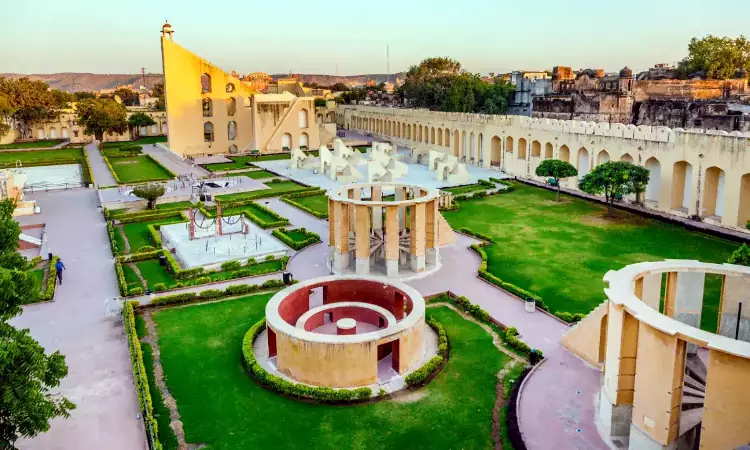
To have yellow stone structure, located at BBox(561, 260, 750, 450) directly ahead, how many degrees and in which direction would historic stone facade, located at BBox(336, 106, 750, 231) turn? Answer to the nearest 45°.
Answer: approximately 45° to its left

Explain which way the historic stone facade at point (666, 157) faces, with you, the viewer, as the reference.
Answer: facing the viewer and to the left of the viewer

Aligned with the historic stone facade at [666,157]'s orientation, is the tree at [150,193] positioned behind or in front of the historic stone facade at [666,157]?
in front

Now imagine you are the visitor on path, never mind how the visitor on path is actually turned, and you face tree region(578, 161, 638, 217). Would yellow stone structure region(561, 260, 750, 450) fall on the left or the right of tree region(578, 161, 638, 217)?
right

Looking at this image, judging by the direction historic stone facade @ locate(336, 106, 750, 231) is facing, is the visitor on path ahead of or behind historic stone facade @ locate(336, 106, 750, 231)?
ahead

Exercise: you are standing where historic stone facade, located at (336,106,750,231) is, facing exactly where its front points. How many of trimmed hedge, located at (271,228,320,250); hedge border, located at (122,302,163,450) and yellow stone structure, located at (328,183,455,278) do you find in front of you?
3

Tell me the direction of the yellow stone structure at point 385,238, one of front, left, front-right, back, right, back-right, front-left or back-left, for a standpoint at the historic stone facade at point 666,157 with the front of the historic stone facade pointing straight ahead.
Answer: front

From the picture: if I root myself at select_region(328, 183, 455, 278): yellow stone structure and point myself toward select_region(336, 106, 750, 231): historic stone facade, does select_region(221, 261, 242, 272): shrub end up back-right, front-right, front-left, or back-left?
back-left

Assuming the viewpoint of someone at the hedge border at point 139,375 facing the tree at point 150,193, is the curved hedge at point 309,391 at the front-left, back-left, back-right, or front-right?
back-right

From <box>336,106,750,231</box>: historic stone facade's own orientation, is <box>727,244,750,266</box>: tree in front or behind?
in front

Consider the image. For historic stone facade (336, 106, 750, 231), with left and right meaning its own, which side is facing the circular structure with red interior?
front

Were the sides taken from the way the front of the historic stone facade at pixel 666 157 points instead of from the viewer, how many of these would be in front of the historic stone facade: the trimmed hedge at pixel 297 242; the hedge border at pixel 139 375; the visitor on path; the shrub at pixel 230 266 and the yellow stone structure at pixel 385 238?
5

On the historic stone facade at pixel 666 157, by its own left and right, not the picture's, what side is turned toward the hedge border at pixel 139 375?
front
